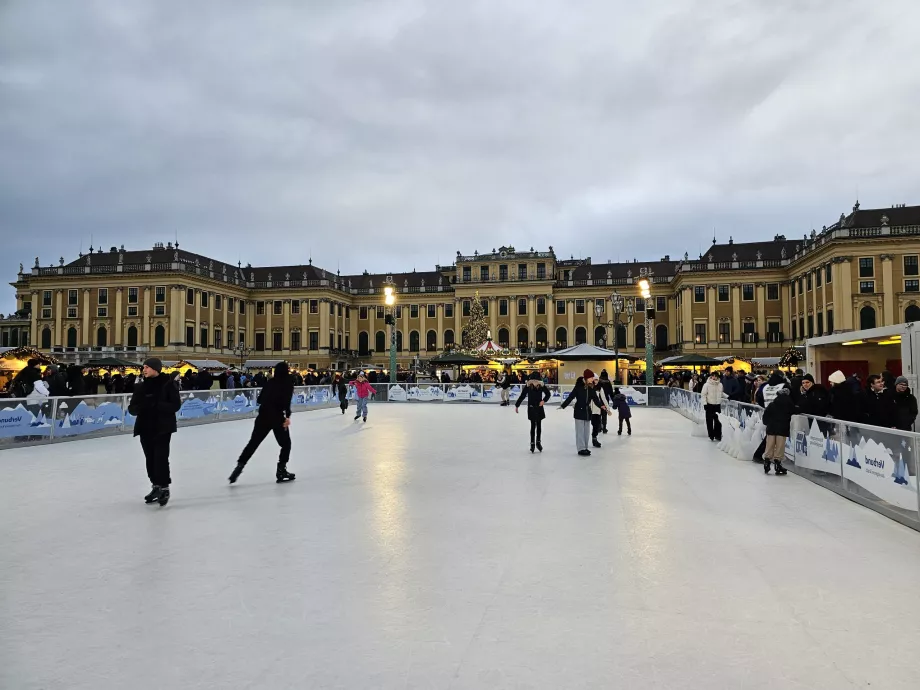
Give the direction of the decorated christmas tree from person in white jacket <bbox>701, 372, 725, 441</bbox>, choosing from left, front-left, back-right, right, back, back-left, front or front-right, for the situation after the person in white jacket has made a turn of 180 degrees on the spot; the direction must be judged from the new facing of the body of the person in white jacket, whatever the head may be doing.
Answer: front-left

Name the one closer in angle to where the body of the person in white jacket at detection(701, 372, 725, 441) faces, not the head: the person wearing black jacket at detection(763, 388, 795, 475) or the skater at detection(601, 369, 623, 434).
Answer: the person wearing black jacket

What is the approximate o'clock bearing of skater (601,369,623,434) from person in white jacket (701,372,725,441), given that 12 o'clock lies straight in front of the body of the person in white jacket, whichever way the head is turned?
The skater is roughly at 3 o'clock from the person in white jacket.

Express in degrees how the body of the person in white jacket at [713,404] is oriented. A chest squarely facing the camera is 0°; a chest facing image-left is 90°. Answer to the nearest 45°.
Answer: approximately 0°
